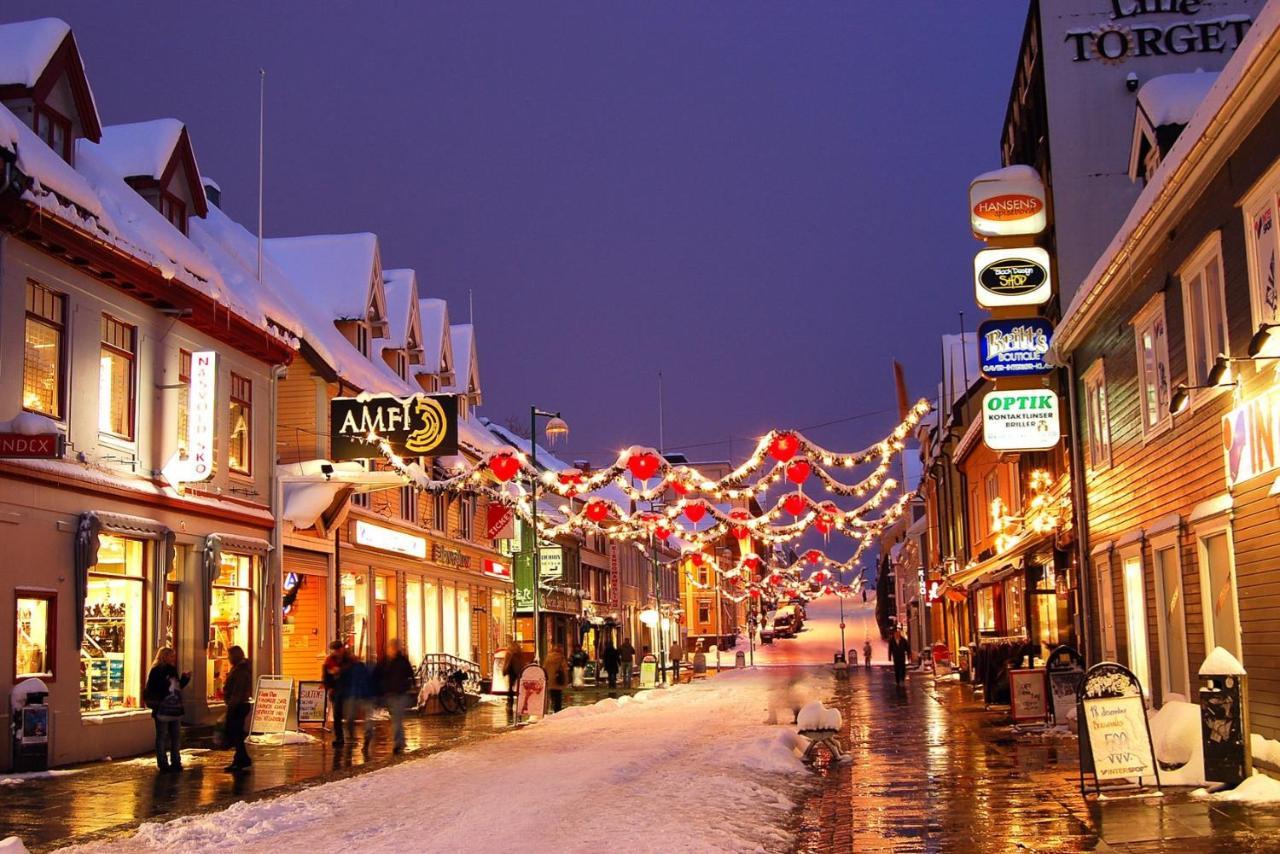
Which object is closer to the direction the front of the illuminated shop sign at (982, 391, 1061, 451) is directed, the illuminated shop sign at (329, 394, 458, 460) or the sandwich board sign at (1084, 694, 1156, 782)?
the sandwich board sign

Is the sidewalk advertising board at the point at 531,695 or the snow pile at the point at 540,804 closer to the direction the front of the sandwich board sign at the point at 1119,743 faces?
the snow pile

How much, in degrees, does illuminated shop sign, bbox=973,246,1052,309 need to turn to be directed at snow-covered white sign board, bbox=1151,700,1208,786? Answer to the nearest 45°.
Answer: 0° — it already faces it

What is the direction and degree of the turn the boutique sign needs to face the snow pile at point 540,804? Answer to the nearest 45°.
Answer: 0° — it already faces it

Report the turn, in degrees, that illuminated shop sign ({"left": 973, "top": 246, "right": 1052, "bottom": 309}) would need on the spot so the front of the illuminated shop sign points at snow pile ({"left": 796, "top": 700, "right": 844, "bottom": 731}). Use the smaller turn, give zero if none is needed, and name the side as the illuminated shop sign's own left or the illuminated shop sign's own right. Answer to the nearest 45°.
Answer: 0° — it already faces it

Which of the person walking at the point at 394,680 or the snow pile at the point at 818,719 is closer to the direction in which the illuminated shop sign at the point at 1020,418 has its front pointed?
the snow pile
